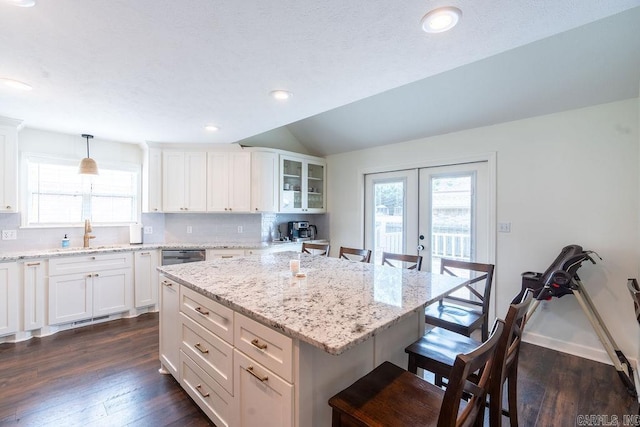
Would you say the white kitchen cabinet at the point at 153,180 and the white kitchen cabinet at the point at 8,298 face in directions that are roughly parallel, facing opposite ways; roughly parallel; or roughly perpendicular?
roughly parallel

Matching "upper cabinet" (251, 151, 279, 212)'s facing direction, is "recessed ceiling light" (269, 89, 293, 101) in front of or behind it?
in front

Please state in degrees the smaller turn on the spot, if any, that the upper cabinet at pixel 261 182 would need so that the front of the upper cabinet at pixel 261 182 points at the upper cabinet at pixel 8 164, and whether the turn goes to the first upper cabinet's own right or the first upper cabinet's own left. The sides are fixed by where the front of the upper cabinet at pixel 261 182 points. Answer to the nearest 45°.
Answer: approximately 90° to the first upper cabinet's own right

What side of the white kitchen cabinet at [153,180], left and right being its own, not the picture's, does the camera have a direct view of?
front

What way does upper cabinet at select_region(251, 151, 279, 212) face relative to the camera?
toward the camera

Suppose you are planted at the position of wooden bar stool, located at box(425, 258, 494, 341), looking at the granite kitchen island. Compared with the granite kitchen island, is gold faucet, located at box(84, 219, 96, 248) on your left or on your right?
right

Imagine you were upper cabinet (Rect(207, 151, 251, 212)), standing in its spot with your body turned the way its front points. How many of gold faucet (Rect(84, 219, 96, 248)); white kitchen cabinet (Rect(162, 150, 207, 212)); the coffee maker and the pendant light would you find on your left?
1

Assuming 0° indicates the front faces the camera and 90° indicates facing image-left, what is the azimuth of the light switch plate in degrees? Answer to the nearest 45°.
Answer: approximately 0°

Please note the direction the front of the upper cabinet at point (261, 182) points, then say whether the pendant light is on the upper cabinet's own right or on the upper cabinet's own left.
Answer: on the upper cabinet's own right

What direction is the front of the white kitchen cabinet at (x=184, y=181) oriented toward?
toward the camera

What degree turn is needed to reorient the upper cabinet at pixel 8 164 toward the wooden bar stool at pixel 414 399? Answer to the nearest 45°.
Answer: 0° — it already faces it

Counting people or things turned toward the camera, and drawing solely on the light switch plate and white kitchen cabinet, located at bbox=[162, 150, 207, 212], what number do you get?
2
